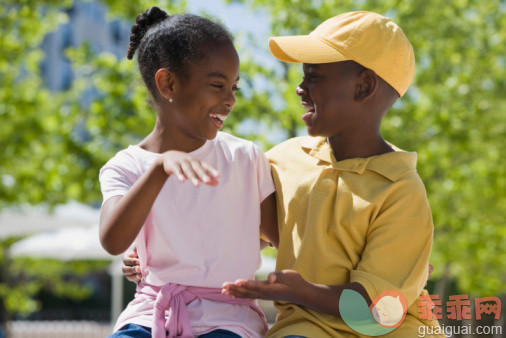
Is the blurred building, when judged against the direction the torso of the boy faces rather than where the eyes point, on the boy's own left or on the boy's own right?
on the boy's own right

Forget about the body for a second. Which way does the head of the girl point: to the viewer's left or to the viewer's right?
to the viewer's right

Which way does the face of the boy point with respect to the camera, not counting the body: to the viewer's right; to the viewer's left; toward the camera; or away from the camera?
to the viewer's left

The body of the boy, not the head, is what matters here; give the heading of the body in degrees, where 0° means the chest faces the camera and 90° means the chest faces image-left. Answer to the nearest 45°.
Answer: approximately 45°

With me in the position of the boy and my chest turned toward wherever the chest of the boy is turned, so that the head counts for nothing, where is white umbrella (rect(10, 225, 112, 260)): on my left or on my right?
on my right
